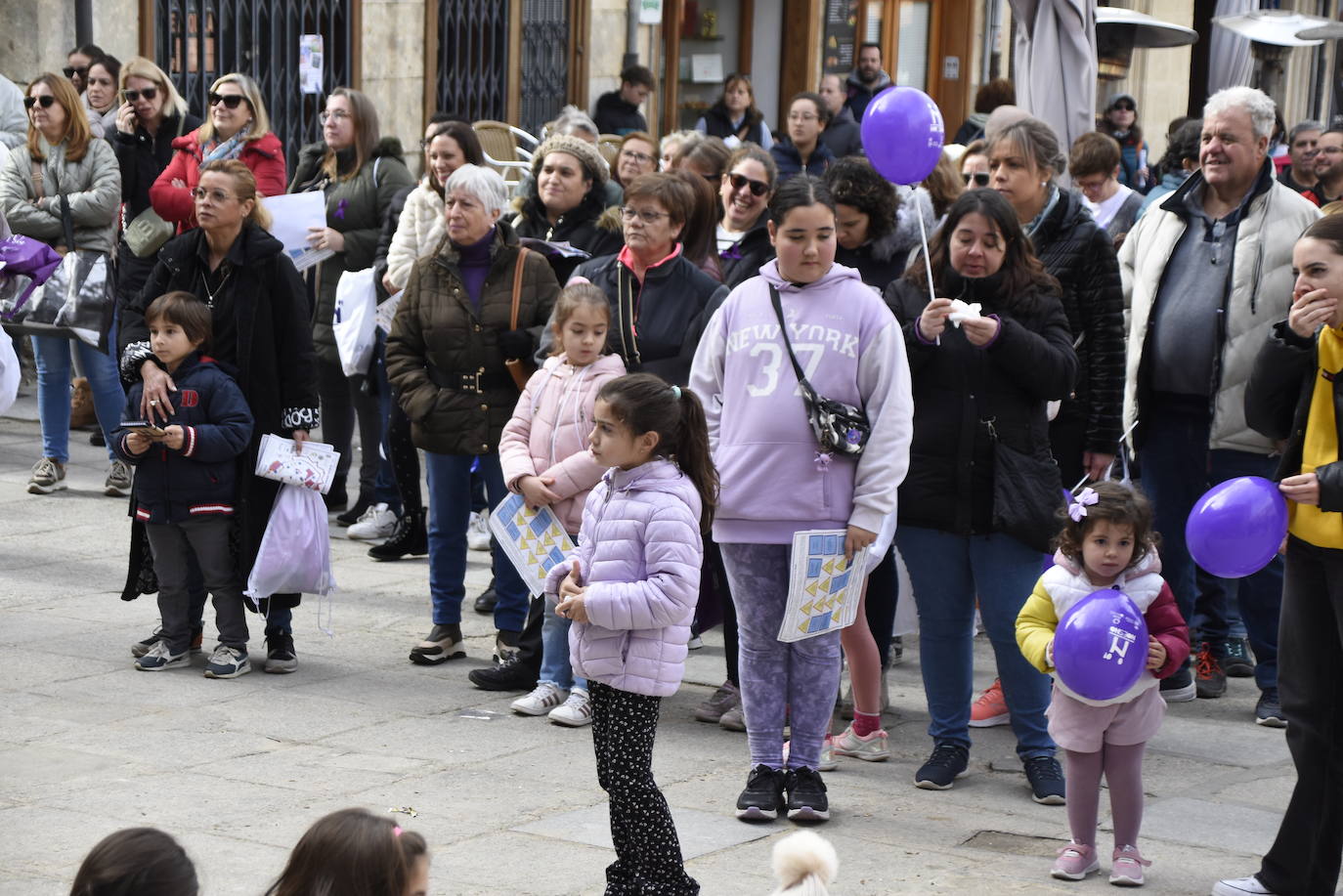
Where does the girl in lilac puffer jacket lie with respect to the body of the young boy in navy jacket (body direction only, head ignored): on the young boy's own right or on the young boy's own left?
on the young boy's own left

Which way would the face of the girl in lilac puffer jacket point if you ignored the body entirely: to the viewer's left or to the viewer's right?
to the viewer's left

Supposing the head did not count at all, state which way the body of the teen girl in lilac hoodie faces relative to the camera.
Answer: toward the camera

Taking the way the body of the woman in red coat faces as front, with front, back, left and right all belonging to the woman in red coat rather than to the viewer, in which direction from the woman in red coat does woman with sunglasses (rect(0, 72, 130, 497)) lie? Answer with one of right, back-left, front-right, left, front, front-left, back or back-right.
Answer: right

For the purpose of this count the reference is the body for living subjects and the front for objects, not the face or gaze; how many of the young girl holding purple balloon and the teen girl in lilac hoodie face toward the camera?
2

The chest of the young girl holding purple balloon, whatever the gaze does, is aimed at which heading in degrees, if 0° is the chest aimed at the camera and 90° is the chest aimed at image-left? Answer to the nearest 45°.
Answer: approximately 0°

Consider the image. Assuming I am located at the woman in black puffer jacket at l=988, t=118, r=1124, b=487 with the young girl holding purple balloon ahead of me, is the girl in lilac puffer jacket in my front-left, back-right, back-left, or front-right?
front-right

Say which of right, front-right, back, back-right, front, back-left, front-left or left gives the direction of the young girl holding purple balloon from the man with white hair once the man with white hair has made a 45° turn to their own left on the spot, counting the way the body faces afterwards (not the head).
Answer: front

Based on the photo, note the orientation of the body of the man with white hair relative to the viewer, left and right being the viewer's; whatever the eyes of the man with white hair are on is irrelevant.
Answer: facing the viewer and to the left of the viewer

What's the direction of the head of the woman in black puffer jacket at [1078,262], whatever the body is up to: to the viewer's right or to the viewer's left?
to the viewer's left

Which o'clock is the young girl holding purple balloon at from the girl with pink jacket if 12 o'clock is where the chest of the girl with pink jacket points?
The young girl holding purple balloon is roughly at 9 o'clock from the girl with pink jacket.

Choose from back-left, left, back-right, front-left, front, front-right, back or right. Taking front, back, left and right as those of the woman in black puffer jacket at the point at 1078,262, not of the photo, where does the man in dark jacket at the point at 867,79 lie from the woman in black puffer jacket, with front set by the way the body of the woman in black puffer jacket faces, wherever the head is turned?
back-right

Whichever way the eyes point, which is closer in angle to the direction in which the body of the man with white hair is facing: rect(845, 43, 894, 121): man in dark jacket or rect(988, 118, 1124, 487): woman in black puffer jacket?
the woman in black puffer jacket

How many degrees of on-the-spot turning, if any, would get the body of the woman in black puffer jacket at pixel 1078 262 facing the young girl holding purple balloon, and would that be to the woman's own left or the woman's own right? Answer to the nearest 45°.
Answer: approximately 45° to the woman's own left

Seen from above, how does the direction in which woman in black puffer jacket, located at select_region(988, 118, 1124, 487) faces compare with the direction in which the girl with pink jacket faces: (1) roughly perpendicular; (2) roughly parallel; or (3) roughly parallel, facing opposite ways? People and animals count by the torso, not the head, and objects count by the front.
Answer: roughly parallel

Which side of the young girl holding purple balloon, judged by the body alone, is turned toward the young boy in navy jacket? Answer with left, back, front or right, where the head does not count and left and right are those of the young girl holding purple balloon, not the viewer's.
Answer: right
